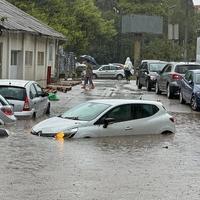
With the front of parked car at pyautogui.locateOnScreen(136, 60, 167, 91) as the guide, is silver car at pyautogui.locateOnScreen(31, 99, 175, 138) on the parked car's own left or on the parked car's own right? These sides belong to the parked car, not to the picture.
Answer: on the parked car's own right

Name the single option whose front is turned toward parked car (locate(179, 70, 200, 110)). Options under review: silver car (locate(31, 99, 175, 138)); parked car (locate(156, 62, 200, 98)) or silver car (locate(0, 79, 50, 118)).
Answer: silver car (locate(0, 79, 50, 118))

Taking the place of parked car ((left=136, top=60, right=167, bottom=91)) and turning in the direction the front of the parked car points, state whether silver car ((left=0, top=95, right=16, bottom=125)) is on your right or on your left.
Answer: on your right

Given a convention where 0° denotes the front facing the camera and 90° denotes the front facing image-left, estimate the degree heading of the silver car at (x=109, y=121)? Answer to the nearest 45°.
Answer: approximately 45°

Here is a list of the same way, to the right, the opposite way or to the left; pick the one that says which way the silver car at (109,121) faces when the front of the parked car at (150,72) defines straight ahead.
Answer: to the right

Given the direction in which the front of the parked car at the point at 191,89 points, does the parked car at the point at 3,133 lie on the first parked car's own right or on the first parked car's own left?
on the first parked car's own right

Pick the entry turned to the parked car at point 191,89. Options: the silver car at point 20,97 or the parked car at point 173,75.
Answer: the silver car
